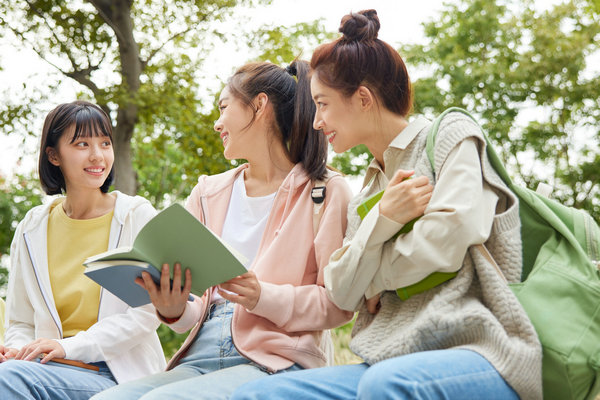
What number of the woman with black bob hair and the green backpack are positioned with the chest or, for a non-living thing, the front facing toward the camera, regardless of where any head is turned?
1

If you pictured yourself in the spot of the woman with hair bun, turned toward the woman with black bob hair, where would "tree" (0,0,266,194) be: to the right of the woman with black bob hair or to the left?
right

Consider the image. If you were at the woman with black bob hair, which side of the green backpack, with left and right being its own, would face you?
back

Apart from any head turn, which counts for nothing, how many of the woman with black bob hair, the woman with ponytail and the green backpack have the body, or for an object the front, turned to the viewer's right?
1

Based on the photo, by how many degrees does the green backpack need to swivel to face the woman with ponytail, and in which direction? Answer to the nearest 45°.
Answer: approximately 135° to its left

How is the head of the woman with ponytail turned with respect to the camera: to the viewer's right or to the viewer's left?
to the viewer's left

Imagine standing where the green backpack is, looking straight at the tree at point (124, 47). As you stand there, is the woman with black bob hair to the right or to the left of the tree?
left

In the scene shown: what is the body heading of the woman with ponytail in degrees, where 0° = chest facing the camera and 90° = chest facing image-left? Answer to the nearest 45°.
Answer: approximately 45°

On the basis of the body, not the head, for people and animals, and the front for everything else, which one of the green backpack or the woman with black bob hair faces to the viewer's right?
the green backpack

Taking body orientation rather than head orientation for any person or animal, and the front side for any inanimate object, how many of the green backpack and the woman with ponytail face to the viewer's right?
1

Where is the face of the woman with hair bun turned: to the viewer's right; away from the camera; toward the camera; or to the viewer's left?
to the viewer's left

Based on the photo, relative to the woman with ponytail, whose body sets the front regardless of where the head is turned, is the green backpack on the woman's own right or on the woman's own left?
on the woman's own left

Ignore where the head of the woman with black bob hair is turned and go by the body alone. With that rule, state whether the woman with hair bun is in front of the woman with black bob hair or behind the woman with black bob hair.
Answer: in front

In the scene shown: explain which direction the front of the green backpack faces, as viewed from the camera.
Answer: facing to the right of the viewer
